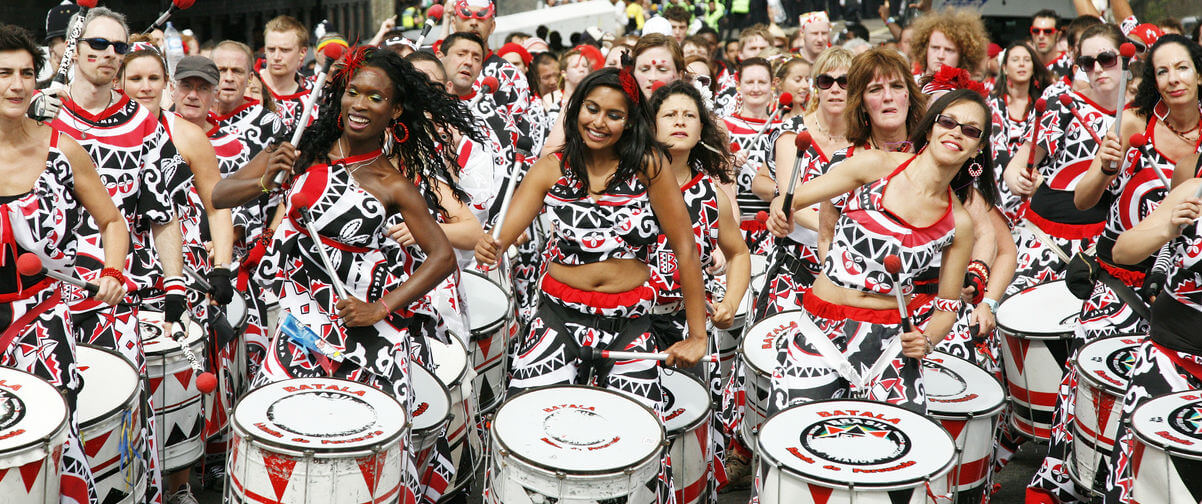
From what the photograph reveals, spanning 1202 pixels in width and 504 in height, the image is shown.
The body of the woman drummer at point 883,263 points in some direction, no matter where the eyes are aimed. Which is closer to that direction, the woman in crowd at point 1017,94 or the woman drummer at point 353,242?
the woman drummer

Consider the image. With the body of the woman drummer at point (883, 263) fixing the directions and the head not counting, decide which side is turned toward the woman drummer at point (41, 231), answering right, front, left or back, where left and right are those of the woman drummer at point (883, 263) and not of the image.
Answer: right

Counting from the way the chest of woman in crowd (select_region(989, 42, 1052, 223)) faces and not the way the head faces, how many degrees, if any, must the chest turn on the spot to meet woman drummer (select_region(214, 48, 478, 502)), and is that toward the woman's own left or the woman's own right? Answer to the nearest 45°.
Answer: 0° — they already face them

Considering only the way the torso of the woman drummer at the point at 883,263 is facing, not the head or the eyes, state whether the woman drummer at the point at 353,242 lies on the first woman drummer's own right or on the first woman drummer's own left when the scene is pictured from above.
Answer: on the first woman drummer's own right

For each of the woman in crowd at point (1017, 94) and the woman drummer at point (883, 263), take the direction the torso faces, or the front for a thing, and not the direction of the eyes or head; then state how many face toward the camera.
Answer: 2

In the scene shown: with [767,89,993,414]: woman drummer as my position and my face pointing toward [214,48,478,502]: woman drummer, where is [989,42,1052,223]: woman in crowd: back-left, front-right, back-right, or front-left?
back-right

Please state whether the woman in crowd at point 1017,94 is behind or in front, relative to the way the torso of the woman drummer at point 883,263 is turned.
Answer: behind

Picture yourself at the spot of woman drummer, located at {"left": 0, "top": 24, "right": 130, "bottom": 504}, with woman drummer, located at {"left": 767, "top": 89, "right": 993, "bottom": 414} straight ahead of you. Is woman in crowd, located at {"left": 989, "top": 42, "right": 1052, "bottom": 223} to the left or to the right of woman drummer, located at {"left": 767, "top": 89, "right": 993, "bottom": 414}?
left

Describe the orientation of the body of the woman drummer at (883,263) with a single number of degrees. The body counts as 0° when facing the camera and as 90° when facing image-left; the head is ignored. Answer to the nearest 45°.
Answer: approximately 0°
